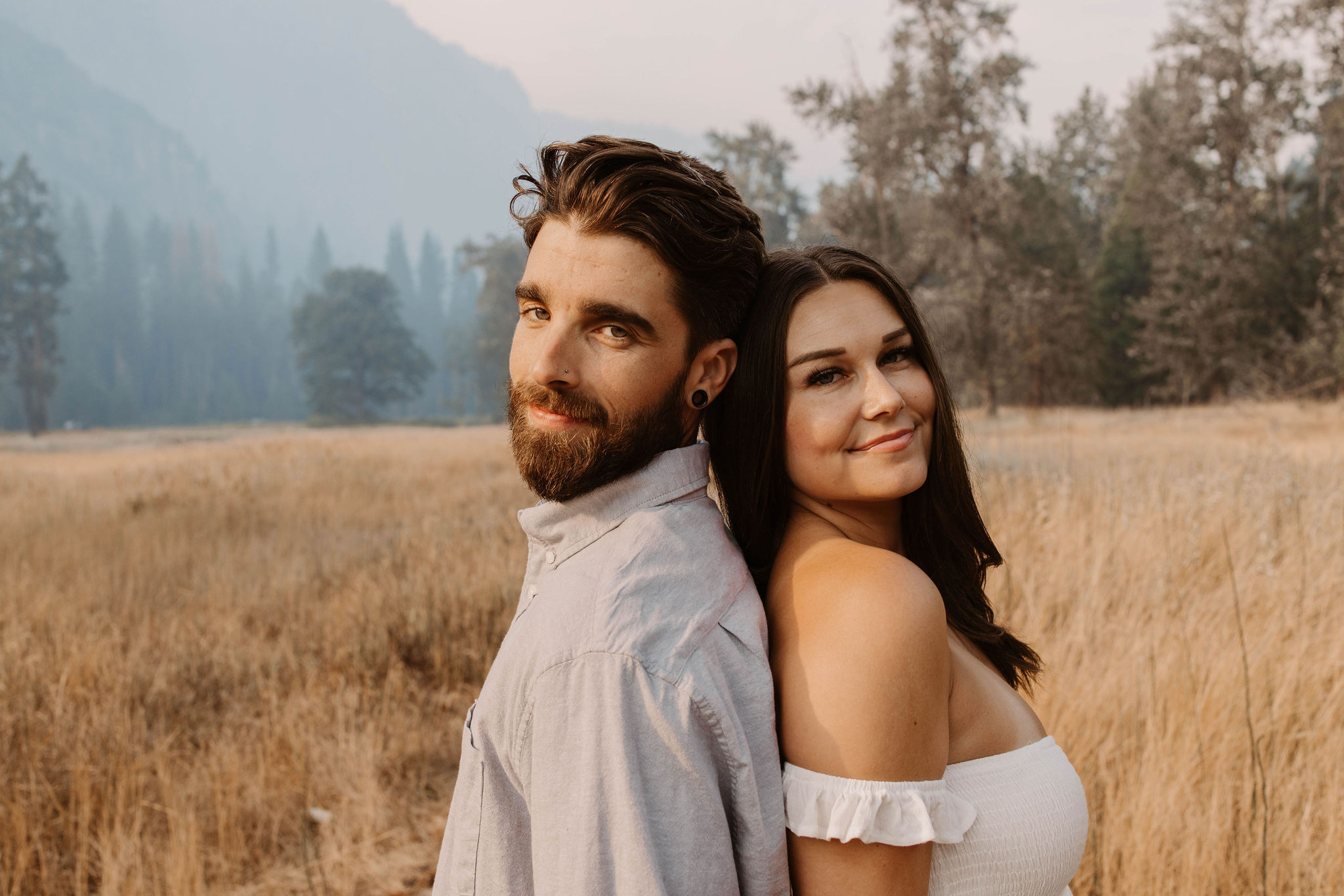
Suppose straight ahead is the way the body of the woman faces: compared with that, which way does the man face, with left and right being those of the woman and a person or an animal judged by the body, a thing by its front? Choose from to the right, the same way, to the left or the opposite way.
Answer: the opposite way

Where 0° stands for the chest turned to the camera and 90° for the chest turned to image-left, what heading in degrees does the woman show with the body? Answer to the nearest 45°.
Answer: approximately 270°

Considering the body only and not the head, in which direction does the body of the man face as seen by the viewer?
to the viewer's left

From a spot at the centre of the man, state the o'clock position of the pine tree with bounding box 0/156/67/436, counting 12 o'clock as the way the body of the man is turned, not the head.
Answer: The pine tree is roughly at 2 o'clock from the man.

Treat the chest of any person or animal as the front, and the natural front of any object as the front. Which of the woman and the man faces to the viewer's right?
the woman

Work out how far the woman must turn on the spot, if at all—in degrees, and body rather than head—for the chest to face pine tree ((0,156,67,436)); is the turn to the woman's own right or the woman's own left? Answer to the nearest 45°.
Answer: approximately 135° to the woman's own left
